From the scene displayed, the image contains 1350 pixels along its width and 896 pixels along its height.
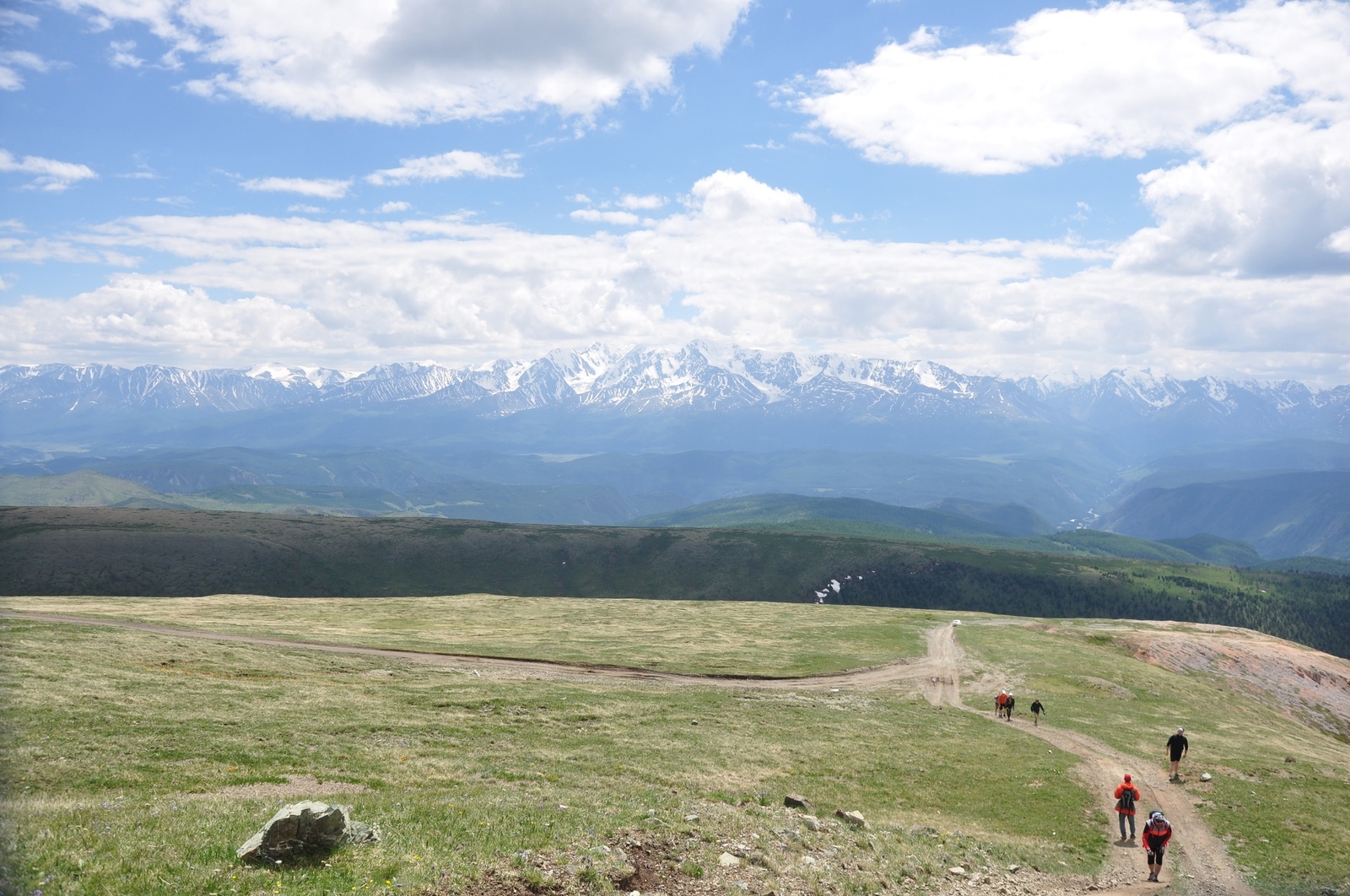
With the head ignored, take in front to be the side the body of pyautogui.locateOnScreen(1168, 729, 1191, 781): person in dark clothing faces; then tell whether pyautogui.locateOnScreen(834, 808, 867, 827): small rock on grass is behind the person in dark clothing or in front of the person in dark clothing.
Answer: in front

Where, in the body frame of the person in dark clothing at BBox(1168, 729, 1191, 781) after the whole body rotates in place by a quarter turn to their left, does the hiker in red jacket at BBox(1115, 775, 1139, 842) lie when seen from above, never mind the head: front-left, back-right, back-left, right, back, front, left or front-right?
right

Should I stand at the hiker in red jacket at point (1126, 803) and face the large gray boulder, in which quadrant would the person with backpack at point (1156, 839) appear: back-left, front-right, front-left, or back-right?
front-left

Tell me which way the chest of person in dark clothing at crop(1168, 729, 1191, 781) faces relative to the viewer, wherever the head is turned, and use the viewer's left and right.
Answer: facing the viewer

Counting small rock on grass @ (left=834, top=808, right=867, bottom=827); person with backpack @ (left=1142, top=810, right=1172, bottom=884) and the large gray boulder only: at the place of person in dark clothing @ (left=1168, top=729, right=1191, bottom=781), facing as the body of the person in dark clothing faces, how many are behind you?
0

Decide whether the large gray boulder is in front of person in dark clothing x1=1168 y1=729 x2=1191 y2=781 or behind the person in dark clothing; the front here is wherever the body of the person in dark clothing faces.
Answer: in front

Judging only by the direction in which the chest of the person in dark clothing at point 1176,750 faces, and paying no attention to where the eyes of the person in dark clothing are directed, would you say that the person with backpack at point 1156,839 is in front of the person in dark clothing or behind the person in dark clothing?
in front
